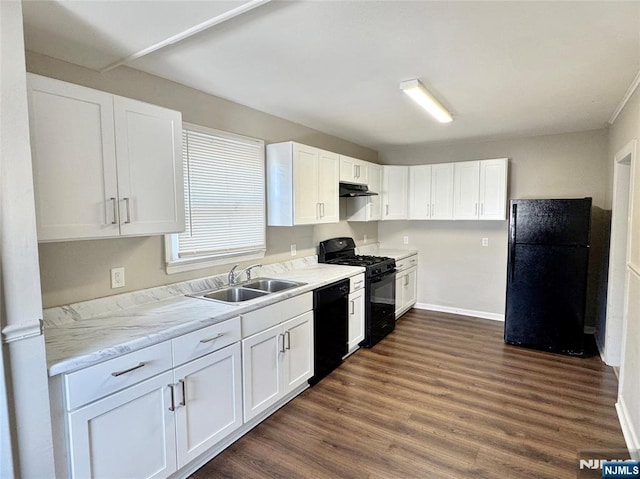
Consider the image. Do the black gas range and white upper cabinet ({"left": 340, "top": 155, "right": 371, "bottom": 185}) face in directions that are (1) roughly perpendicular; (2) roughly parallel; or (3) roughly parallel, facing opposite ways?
roughly parallel

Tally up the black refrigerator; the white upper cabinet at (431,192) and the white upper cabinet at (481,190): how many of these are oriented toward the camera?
3

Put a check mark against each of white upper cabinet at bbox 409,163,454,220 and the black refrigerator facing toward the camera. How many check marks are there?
2

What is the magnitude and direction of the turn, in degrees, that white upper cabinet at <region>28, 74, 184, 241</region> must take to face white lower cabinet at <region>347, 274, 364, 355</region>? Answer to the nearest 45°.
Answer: approximately 45° to its left

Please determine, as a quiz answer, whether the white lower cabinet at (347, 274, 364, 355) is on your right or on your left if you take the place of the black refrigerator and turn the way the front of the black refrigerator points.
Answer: on your right

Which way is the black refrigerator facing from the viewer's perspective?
toward the camera

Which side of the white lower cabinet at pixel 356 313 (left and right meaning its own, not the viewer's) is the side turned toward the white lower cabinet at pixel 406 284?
left

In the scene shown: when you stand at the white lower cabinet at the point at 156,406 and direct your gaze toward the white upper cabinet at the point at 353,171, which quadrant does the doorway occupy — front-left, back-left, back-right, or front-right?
front-right

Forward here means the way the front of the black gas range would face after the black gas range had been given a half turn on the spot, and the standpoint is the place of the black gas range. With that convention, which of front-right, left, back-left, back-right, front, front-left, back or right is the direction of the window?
left

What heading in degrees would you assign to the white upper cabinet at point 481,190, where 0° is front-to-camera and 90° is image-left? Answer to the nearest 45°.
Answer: approximately 0°

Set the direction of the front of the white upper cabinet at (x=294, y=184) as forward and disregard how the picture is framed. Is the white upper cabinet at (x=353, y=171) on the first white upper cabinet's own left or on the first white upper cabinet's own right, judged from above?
on the first white upper cabinet's own left

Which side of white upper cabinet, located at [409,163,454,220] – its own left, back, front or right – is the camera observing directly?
front

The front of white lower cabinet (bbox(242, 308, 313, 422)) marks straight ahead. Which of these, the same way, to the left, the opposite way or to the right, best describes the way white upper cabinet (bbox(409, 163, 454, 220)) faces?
to the right

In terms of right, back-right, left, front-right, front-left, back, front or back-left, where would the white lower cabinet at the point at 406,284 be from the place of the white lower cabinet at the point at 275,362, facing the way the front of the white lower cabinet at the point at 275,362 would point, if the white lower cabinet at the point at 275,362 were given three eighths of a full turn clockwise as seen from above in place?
back-right

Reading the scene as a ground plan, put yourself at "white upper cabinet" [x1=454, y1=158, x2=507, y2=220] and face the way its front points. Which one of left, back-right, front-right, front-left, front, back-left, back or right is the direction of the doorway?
front-left

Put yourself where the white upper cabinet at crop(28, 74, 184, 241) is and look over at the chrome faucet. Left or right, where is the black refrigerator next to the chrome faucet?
right

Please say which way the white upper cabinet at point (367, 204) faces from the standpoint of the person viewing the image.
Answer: facing the viewer and to the right of the viewer

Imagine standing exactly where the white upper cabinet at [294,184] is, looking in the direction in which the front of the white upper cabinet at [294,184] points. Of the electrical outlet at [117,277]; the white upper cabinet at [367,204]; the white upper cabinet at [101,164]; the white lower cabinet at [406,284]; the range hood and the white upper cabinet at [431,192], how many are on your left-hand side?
4
